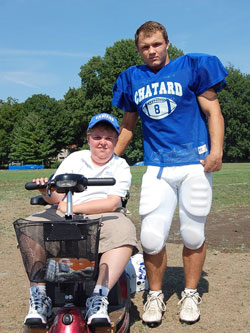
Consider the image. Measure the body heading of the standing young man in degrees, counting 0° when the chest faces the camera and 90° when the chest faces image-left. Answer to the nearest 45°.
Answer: approximately 0°

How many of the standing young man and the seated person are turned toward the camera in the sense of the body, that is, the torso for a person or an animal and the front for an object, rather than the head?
2

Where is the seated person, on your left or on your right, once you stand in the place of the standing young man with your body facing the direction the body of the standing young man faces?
on your right

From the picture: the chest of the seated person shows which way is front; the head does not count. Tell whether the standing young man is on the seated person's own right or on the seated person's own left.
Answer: on the seated person's own left
